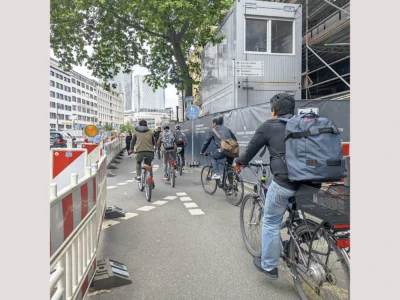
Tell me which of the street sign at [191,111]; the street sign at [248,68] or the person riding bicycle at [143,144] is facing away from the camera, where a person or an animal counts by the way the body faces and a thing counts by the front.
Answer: the person riding bicycle

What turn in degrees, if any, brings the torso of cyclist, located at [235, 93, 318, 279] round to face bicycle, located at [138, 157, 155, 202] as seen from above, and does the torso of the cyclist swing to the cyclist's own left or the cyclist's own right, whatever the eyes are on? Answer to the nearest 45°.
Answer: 0° — they already face it

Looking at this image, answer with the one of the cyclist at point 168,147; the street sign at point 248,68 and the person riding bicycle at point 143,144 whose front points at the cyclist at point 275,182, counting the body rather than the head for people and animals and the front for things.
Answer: the street sign

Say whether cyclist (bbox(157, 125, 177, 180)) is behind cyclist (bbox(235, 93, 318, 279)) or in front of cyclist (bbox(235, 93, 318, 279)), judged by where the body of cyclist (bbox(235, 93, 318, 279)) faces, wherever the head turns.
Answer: in front

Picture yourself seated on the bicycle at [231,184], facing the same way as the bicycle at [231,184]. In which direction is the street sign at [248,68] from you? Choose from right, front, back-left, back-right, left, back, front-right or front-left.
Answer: front-right

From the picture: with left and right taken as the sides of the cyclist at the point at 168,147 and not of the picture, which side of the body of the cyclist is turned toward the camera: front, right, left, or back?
back

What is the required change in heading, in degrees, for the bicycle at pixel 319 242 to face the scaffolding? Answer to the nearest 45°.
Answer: approximately 45° to its right

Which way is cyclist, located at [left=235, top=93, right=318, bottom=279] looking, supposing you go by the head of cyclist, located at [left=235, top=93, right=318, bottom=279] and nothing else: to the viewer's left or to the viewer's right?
to the viewer's left

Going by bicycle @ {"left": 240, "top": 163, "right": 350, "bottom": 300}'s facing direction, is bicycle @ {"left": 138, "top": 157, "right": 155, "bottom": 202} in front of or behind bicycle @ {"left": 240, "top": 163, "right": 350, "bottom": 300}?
in front

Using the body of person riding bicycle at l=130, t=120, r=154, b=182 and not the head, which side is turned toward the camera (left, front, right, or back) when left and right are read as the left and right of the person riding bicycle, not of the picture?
back

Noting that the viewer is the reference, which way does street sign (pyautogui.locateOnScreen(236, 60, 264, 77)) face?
facing the viewer

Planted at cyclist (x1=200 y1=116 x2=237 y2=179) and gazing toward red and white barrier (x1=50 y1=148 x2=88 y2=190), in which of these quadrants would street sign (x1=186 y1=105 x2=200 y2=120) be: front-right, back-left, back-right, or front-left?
back-right

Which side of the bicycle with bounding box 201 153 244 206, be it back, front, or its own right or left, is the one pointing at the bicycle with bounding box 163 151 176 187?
front

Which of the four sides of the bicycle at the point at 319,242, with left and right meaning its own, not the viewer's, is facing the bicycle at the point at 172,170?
front

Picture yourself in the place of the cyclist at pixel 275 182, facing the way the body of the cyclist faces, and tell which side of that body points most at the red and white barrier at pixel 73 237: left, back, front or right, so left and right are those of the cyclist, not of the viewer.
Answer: left
